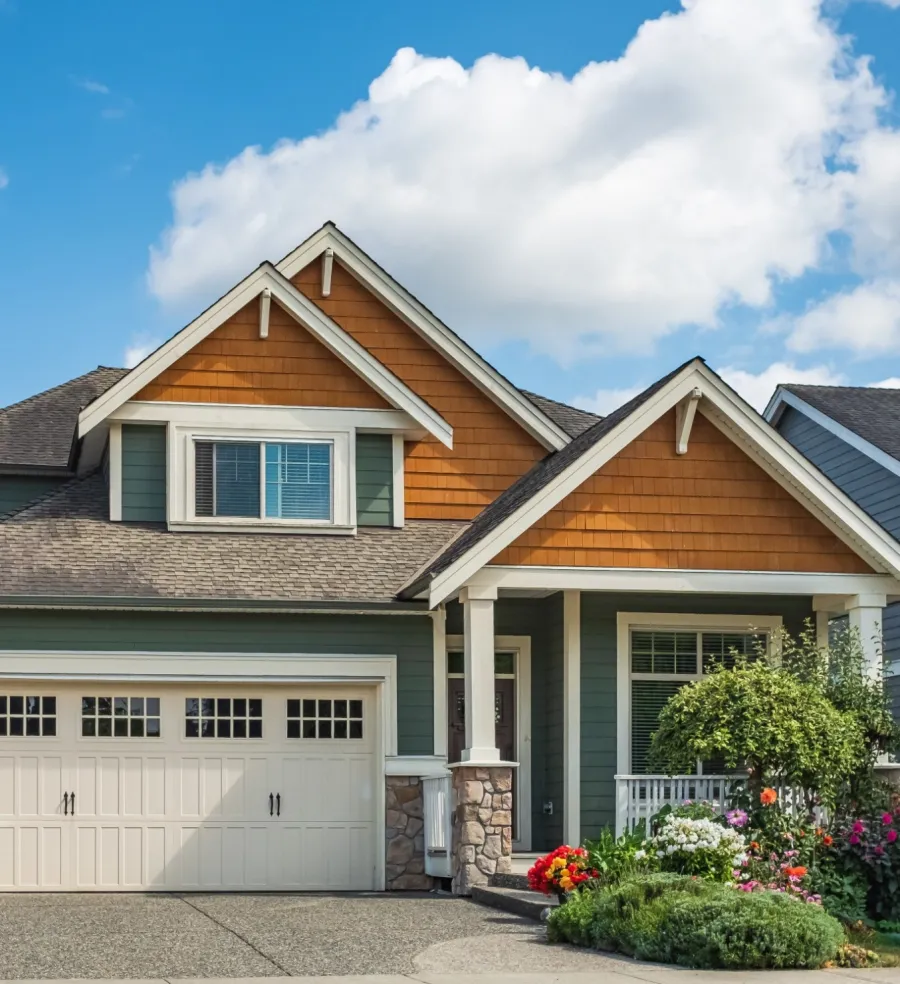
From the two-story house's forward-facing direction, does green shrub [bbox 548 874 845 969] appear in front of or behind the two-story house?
in front

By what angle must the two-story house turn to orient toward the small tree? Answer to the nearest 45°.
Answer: approximately 45° to its left

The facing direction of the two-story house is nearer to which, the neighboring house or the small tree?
the small tree

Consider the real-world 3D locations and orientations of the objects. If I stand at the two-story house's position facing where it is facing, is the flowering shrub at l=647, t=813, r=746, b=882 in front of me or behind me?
in front

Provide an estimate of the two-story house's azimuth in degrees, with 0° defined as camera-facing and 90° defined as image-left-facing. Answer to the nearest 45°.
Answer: approximately 0°
